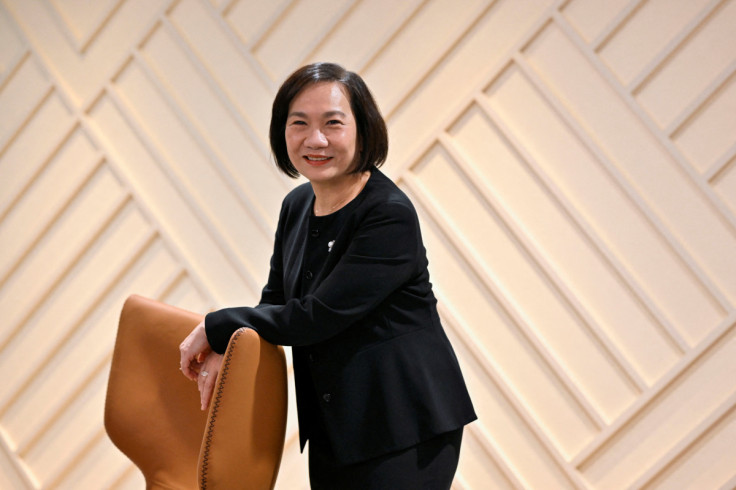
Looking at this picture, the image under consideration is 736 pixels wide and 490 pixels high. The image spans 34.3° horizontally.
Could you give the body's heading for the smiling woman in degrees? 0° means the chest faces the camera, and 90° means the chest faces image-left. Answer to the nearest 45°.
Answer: approximately 45°
